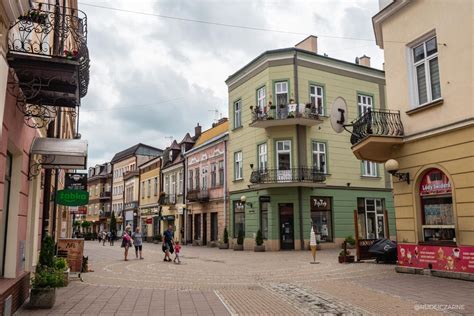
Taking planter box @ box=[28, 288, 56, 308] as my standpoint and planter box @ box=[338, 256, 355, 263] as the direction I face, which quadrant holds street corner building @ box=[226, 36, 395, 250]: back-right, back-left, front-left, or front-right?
front-left

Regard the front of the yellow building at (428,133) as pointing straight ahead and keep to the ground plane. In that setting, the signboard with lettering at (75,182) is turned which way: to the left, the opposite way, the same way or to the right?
to the left

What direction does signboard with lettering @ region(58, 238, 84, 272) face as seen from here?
toward the camera

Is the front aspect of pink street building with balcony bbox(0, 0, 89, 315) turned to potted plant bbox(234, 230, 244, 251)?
no

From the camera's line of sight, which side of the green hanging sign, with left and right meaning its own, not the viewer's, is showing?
front

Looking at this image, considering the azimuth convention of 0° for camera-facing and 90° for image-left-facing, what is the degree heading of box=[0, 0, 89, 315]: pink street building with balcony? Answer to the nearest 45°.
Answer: approximately 270°

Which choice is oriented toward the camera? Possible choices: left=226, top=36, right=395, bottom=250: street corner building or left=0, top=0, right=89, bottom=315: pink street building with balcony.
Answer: left=226, top=36, right=395, bottom=250: street corner building

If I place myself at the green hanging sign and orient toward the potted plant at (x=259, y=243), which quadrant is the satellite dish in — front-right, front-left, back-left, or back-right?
front-right

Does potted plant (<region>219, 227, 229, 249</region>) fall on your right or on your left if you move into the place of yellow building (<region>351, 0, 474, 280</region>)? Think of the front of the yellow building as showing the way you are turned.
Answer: on your right

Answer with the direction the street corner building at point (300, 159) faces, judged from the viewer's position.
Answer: facing the viewer

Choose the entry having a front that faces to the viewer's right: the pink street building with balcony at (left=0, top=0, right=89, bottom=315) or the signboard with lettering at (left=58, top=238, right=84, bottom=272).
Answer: the pink street building with balcony

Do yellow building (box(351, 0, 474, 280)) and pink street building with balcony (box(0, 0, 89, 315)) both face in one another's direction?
yes

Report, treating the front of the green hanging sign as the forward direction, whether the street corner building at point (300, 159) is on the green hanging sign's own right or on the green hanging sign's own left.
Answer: on the green hanging sign's own left

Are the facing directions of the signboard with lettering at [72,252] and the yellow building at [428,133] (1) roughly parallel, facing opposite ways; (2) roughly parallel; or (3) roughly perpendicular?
roughly perpendicular

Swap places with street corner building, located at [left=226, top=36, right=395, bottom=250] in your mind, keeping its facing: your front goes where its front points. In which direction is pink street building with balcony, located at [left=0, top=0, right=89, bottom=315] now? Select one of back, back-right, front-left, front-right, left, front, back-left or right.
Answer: front

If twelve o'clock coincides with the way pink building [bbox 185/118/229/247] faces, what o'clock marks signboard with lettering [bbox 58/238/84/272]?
The signboard with lettering is roughly at 11 o'clock from the pink building.

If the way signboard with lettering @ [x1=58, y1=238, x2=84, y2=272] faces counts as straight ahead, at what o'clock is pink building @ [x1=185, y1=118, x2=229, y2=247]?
The pink building is roughly at 7 o'clock from the signboard with lettering.

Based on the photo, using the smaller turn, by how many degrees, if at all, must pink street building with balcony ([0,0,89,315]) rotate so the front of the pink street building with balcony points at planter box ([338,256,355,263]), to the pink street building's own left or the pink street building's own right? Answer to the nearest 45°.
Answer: approximately 45° to the pink street building's own left

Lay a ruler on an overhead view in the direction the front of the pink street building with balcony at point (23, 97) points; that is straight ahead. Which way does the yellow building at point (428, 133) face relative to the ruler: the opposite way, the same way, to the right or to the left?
the opposite way
